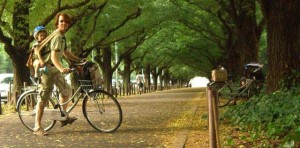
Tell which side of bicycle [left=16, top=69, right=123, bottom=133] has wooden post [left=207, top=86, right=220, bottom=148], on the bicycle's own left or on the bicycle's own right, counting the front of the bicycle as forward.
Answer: on the bicycle's own right

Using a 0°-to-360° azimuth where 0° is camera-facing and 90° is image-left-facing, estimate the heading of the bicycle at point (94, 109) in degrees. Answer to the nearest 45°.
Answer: approximately 270°

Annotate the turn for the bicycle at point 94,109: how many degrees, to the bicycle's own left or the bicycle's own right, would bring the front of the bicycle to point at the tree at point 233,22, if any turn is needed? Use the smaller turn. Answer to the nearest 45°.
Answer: approximately 45° to the bicycle's own left
